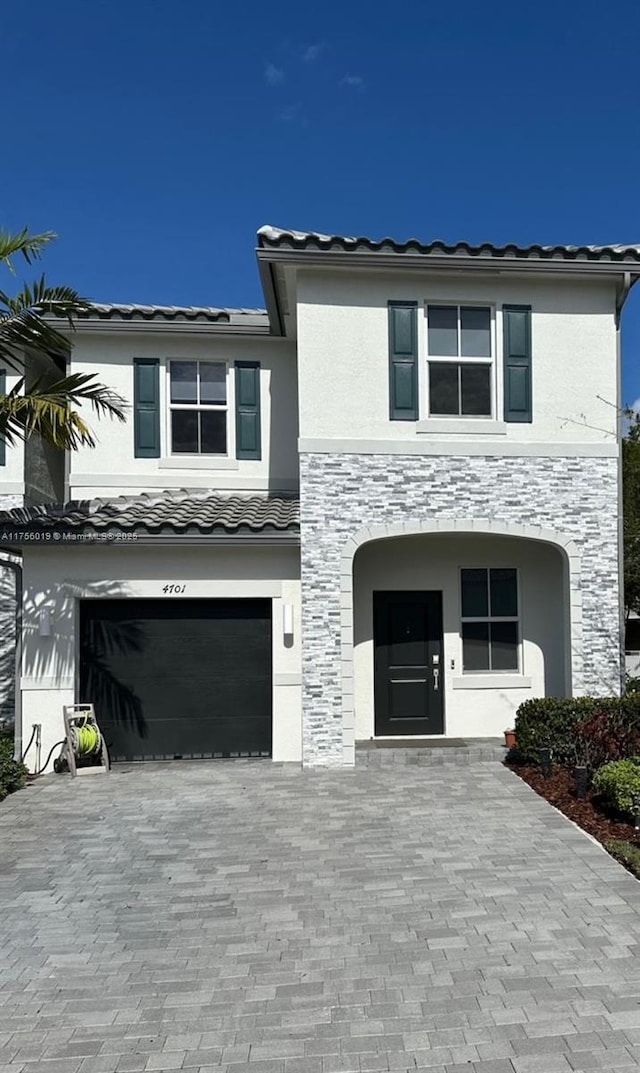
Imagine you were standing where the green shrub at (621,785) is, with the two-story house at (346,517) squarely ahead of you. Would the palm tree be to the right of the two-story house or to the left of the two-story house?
left

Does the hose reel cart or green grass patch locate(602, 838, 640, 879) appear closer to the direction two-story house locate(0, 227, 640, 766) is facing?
the green grass patch

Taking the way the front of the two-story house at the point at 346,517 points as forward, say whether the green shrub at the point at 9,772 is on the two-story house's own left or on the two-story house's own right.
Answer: on the two-story house's own right

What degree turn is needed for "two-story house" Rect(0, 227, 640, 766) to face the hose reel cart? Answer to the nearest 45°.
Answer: approximately 90° to its right

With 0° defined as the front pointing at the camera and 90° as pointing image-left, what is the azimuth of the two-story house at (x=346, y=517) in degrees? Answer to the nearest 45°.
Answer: approximately 0°
